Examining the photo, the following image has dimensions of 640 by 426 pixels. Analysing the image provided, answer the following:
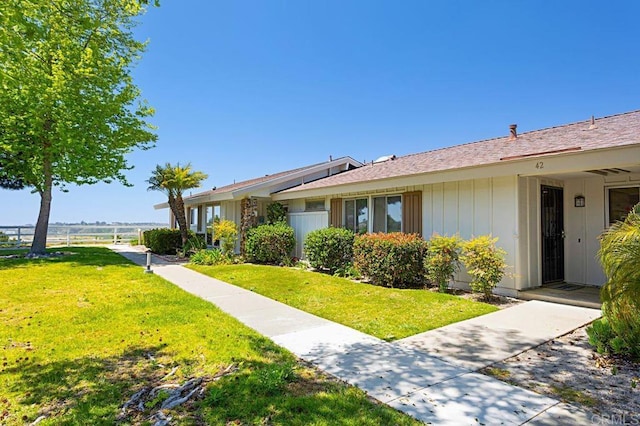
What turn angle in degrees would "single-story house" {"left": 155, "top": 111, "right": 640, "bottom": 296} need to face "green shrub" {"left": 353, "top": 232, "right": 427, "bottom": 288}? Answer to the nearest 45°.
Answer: approximately 45° to its left

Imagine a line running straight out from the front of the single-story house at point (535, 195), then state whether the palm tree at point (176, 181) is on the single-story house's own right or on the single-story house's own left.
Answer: on the single-story house's own right

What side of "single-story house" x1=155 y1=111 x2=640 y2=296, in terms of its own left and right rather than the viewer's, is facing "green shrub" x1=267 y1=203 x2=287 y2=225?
right

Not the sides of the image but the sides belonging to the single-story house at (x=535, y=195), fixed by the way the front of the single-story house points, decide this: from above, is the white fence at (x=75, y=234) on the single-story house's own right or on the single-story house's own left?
on the single-story house's own right

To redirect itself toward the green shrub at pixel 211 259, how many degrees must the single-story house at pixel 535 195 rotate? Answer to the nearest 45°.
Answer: approximately 45° to its right

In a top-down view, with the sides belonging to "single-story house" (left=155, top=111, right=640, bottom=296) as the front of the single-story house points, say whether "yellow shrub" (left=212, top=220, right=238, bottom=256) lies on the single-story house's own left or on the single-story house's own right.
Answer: on the single-story house's own right

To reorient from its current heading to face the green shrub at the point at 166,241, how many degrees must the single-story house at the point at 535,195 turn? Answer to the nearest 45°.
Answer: approximately 90° to its right

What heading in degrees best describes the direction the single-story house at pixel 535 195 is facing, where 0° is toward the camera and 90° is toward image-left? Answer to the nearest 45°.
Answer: approximately 45°
